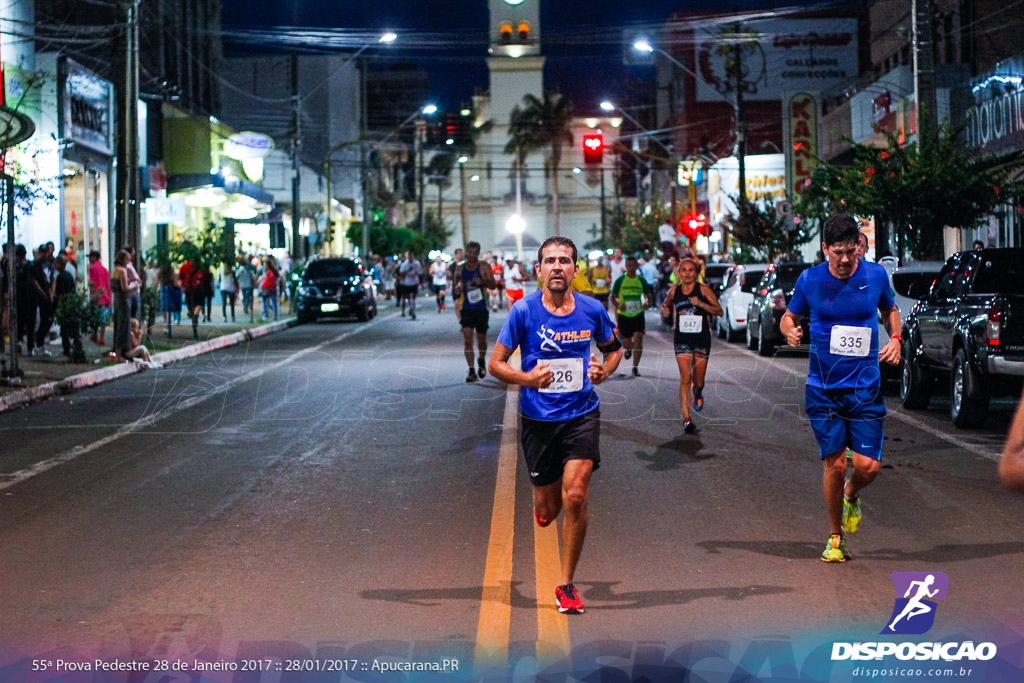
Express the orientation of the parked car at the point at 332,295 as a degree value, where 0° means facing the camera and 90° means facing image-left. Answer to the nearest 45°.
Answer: approximately 0°

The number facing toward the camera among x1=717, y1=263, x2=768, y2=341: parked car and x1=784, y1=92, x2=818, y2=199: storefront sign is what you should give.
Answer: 1

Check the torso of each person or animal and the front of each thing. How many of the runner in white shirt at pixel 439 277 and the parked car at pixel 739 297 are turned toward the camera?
1

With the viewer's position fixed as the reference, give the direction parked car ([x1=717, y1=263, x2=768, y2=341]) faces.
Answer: facing away from the viewer and to the left of the viewer

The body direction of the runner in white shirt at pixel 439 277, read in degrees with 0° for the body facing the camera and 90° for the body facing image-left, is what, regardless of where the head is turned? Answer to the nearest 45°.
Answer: approximately 0°

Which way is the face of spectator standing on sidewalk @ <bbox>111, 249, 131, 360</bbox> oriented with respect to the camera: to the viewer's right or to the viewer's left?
to the viewer's right

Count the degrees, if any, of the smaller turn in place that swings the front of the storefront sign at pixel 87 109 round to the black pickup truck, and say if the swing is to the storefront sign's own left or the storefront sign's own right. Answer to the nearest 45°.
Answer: approximately 45° to the storefront sign's own right
